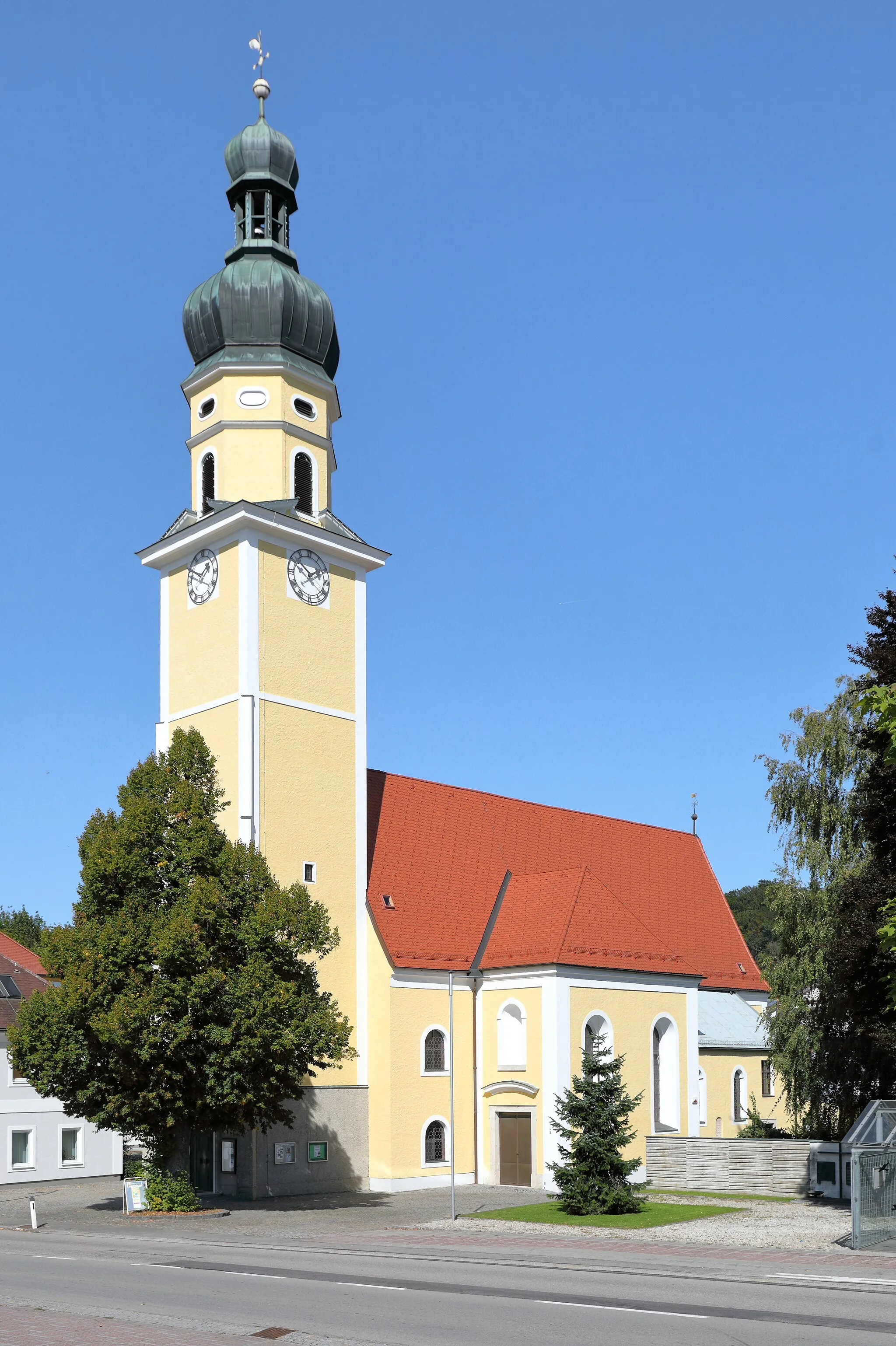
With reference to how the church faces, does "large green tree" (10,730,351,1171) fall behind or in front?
in front

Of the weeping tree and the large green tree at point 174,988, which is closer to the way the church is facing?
the large green tree

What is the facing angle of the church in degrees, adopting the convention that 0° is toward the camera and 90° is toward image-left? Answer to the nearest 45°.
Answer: approximately 45°

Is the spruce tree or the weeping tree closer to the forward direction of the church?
the spruce tree

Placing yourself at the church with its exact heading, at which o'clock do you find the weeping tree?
The weeping tree is roughly at 8 o'clock from the church.

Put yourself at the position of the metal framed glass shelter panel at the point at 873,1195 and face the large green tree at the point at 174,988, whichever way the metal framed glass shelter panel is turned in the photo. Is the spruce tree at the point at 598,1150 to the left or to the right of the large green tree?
right

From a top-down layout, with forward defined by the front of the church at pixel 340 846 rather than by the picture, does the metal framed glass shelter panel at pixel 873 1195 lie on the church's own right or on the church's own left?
on the church's own left

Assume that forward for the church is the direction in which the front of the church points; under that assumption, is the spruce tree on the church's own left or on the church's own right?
on the church's own left
